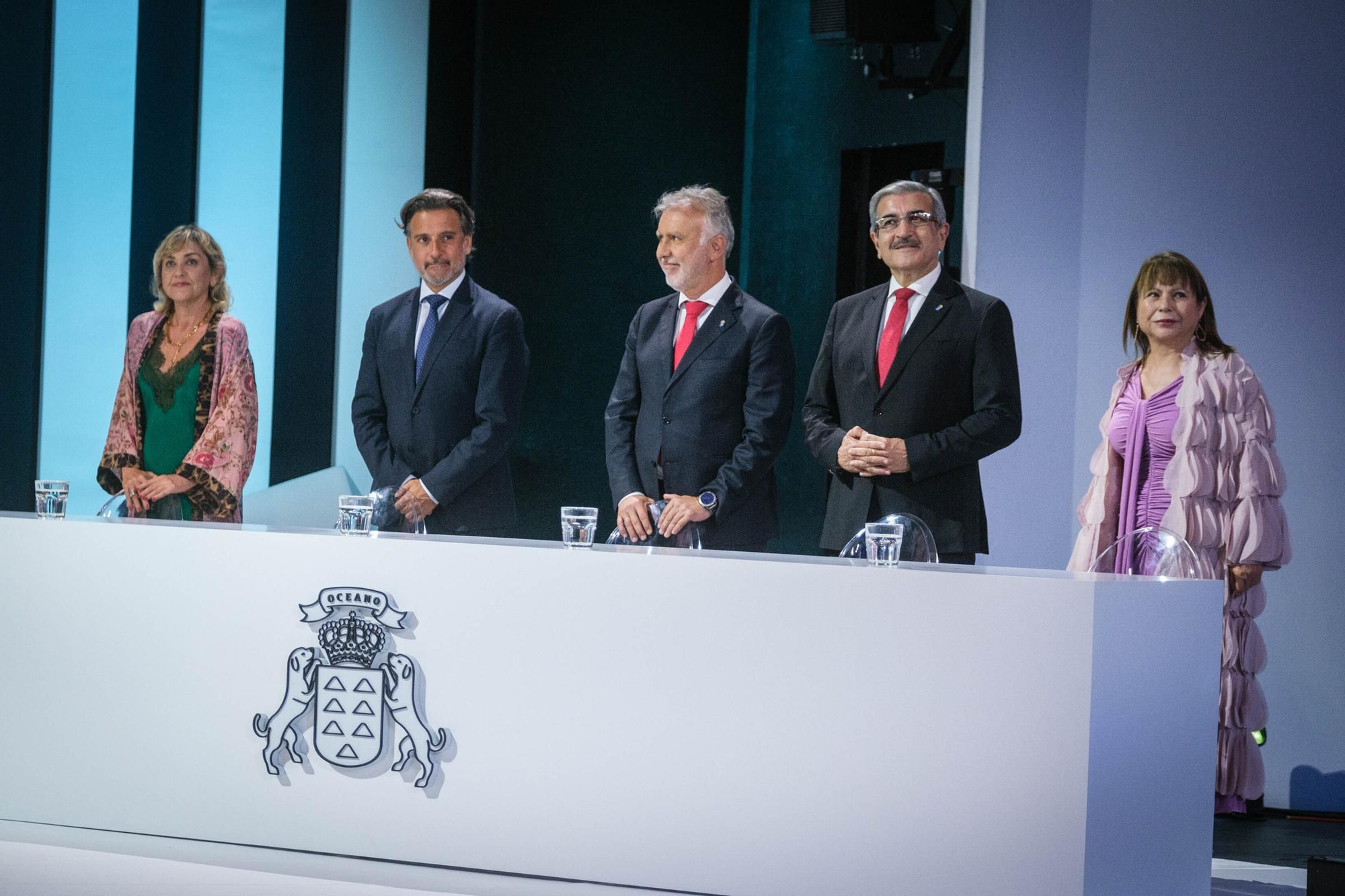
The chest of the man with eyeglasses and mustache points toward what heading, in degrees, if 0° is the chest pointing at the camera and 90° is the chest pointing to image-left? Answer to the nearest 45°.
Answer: approximately 45°

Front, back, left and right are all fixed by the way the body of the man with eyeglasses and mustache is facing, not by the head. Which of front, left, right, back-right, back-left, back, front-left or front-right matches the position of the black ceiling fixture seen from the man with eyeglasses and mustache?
back-right

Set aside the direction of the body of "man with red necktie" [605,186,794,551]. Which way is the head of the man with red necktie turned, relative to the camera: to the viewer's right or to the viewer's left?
to the viewer's left
